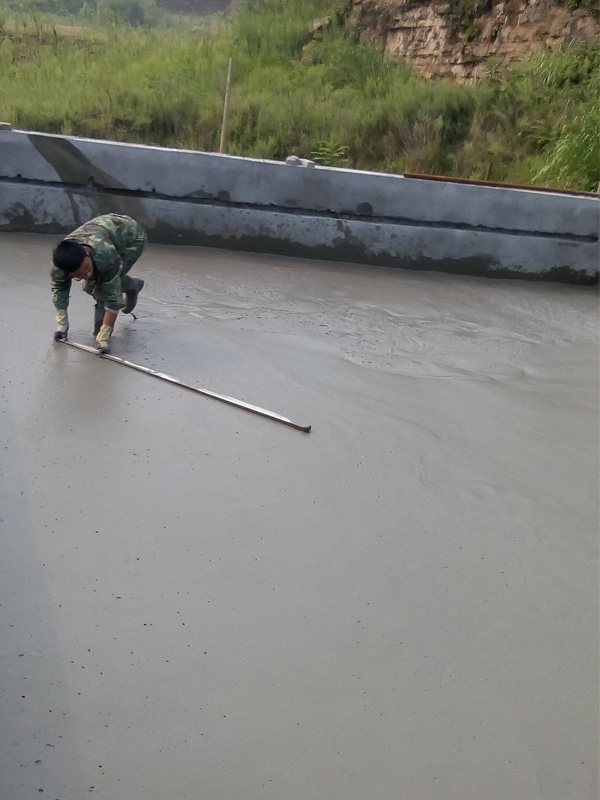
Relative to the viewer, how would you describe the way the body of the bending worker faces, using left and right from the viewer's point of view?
facing the viewer and to the left of the viewer
